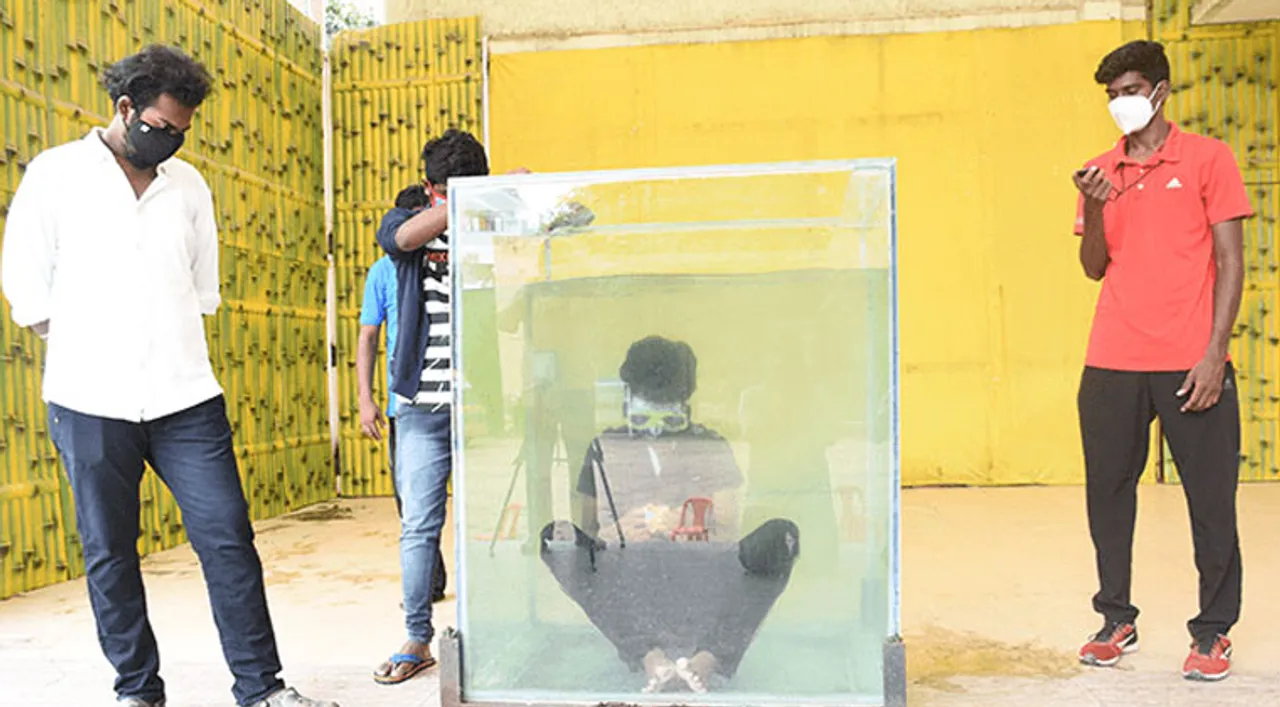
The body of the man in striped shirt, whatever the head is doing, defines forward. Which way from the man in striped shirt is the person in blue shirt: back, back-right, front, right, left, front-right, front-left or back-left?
back

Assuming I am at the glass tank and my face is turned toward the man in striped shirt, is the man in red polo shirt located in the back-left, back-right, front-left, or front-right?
back-right

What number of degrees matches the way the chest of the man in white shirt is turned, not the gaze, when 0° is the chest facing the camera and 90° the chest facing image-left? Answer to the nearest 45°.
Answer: approximately 315°

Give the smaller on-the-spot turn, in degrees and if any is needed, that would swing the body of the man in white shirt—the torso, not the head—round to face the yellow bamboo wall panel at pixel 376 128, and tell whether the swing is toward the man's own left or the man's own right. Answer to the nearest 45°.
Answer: approximately 135° to the man's own left

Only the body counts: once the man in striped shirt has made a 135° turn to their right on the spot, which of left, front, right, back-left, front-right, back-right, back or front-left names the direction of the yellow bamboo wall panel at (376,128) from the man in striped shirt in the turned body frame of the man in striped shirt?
front-right

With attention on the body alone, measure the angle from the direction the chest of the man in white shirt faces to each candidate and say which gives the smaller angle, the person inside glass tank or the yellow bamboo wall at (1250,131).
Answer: the person inside glass tank

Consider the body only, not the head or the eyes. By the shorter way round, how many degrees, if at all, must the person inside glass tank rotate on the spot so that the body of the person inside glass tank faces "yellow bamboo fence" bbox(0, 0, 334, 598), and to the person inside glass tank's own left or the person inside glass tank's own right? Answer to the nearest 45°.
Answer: approximately 135° to the person inside glass tank's own right

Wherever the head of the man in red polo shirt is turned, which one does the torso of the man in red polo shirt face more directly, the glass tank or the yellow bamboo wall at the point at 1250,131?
the glass tank

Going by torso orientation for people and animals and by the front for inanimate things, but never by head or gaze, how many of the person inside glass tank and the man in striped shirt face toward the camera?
2
